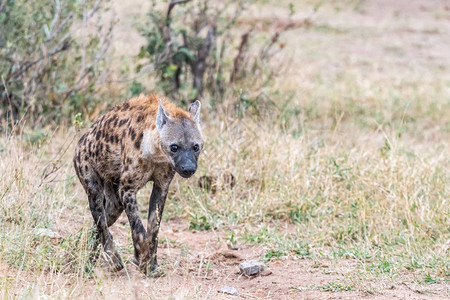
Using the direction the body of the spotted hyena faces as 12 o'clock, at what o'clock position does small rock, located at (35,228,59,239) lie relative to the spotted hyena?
The small rock is roughly at 5 o'clock from the spotted hyena.

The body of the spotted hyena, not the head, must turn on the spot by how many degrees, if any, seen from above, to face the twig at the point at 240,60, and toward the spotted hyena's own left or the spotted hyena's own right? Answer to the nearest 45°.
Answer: approximately 135° to the spotted hyena's own left

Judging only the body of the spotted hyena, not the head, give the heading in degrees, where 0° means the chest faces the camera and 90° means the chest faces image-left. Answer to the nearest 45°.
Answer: approximately 315°

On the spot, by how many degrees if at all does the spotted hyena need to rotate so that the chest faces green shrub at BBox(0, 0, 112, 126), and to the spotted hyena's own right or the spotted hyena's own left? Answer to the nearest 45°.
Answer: approximately 135° to the spotted hyena's own left
